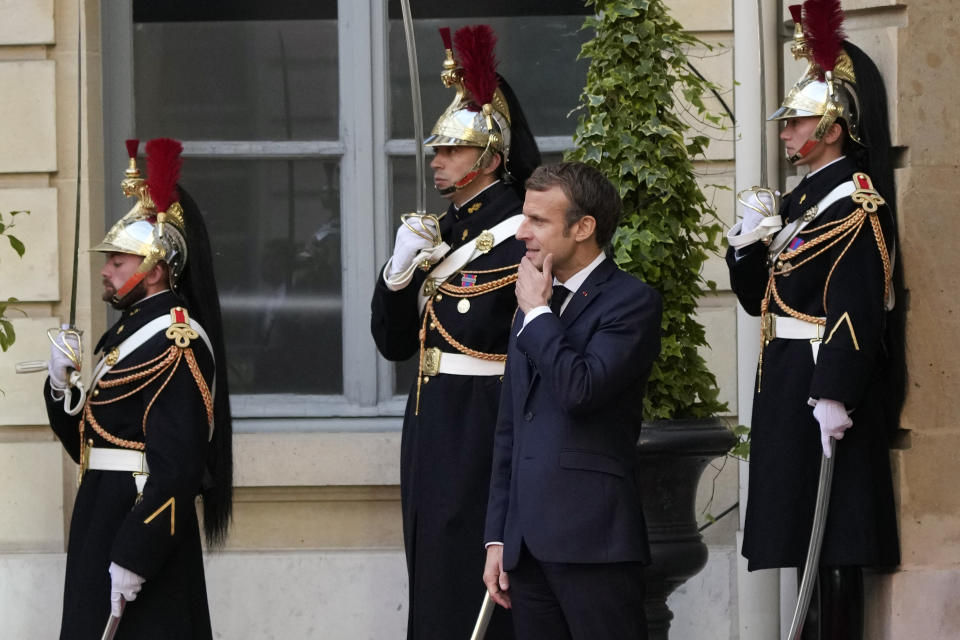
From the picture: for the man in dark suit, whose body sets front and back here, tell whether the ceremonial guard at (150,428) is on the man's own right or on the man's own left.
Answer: on the man's own right

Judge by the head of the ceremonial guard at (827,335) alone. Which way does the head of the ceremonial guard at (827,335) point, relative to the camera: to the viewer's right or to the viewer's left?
to the viewer's left

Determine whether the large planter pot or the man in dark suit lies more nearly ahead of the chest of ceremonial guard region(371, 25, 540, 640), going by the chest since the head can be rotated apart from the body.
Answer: the man in dark suit

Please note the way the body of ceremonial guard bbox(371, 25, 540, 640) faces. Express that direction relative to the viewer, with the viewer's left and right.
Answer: facing the viewer and to the left of the viewer

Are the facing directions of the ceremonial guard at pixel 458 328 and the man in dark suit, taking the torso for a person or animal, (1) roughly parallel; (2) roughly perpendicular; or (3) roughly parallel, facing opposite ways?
roughly parallel

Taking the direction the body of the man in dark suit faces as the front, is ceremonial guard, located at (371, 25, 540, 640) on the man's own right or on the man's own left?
on the man's own right

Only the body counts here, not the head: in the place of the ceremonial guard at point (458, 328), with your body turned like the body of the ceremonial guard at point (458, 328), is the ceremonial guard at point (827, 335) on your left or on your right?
on your left

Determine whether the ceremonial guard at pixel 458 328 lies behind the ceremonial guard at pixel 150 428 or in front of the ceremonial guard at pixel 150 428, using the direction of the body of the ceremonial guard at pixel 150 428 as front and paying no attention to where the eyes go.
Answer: behind
